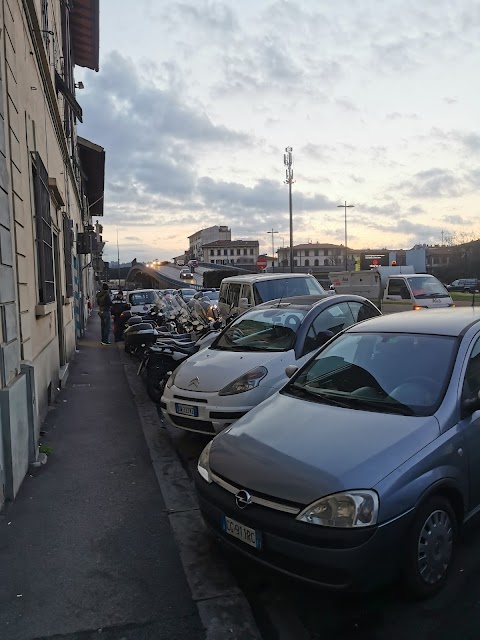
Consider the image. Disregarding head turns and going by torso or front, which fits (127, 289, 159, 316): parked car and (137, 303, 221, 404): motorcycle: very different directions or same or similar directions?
very different directions

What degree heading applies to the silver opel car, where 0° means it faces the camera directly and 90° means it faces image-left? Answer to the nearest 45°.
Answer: approximately 45°

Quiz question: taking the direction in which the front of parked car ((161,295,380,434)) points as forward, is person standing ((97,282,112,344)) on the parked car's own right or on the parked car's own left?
on the parked car's own right

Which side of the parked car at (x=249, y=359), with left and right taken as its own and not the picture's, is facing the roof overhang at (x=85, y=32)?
right

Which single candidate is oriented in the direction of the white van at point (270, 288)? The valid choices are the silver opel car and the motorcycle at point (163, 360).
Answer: the motorcycle

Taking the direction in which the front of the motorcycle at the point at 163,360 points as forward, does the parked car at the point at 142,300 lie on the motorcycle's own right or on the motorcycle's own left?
on the motorcycle's own left

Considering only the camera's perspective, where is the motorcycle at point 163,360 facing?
facing away from the viewer and to the right of the viewer

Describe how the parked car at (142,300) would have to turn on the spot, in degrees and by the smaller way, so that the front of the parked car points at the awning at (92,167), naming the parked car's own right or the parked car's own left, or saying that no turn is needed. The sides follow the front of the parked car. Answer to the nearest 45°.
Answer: approximately 135° to the parked car's own right

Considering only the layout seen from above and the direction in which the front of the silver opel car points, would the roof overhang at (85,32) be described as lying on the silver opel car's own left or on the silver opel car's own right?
on the silver opel car's own right

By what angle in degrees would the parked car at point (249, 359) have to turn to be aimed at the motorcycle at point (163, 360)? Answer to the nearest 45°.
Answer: approximately 90° to its right

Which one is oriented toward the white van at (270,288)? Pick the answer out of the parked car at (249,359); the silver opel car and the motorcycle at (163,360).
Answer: the motorcycle

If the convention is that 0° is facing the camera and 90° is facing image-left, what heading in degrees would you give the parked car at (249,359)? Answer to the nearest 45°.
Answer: approximately 45°
